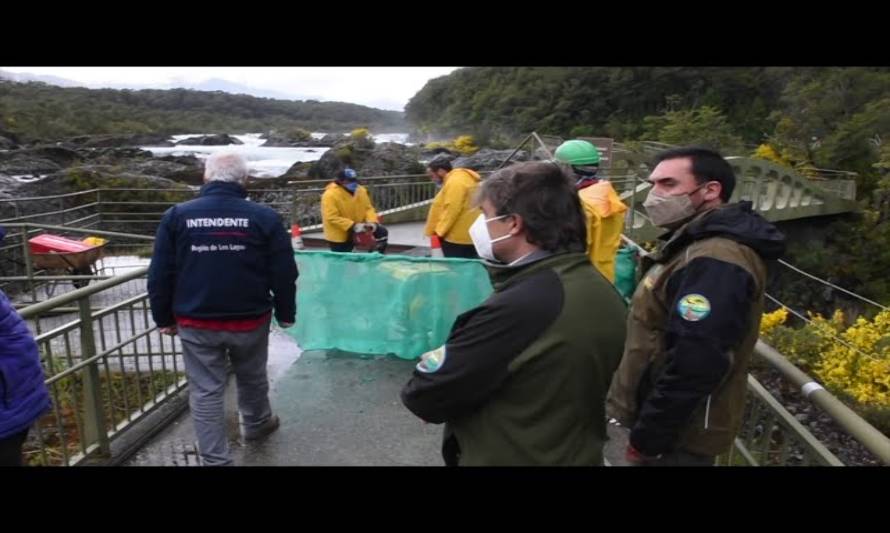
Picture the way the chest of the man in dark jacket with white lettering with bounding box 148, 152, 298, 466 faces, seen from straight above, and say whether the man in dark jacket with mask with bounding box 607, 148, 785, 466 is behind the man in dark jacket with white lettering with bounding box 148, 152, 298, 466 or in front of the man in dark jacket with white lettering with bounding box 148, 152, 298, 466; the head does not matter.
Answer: behind

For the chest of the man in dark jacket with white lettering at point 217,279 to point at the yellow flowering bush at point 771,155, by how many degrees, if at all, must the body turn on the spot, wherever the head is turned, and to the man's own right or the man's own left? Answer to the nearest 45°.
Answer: approximately 45° to the man's own right

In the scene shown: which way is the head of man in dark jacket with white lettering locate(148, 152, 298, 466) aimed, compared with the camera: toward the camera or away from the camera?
away from the camera

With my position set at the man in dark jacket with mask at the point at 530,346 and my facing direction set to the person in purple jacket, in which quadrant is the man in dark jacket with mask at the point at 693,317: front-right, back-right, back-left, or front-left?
back-right

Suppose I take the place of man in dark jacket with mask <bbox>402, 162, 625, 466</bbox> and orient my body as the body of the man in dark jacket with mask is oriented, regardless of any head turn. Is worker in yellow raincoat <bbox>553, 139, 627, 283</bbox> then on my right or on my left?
on my right

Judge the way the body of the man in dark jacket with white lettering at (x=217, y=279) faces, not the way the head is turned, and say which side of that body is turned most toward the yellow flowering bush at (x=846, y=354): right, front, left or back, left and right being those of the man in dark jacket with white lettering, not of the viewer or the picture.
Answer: right

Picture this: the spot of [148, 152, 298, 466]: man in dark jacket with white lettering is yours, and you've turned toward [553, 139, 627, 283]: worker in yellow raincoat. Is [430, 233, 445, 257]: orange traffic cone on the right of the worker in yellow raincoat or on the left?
left

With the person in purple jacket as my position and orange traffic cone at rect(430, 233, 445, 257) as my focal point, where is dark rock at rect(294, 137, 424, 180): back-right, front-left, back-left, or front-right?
front-left

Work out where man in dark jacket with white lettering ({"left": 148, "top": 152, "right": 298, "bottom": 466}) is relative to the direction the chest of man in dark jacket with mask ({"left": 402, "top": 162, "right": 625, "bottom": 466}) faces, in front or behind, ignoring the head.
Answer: in front

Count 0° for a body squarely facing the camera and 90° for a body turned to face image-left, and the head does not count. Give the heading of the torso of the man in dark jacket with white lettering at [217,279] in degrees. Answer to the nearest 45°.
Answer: approximately 180°

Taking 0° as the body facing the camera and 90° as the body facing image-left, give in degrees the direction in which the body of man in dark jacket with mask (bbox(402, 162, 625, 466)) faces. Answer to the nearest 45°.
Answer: approximately 135°

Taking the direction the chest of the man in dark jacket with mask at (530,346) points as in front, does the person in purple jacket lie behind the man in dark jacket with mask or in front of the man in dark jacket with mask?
in front
